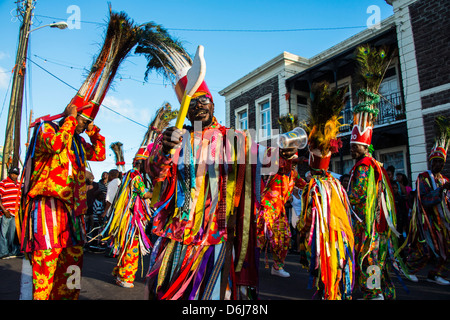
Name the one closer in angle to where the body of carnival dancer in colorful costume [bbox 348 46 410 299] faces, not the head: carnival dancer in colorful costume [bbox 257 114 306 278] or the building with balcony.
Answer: the carnival dancer in colorful costume

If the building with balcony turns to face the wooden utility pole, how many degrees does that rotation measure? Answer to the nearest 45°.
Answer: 0° — it already faces it

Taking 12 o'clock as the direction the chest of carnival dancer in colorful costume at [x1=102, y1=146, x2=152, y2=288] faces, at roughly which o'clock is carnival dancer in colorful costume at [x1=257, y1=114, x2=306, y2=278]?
carnival dancer in colorful costume at [x1=257, y1=114, x2=306, y2=278] is roughly at 12 o'clock from carnival dancer in colorful costume at [x1=102, y1=146, x2=152, y2=288].

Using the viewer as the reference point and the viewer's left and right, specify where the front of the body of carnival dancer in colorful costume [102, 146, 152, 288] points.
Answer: facing to the right of the viewer

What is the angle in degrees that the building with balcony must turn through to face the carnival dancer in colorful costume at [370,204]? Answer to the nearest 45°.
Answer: approximately 45° to its left
